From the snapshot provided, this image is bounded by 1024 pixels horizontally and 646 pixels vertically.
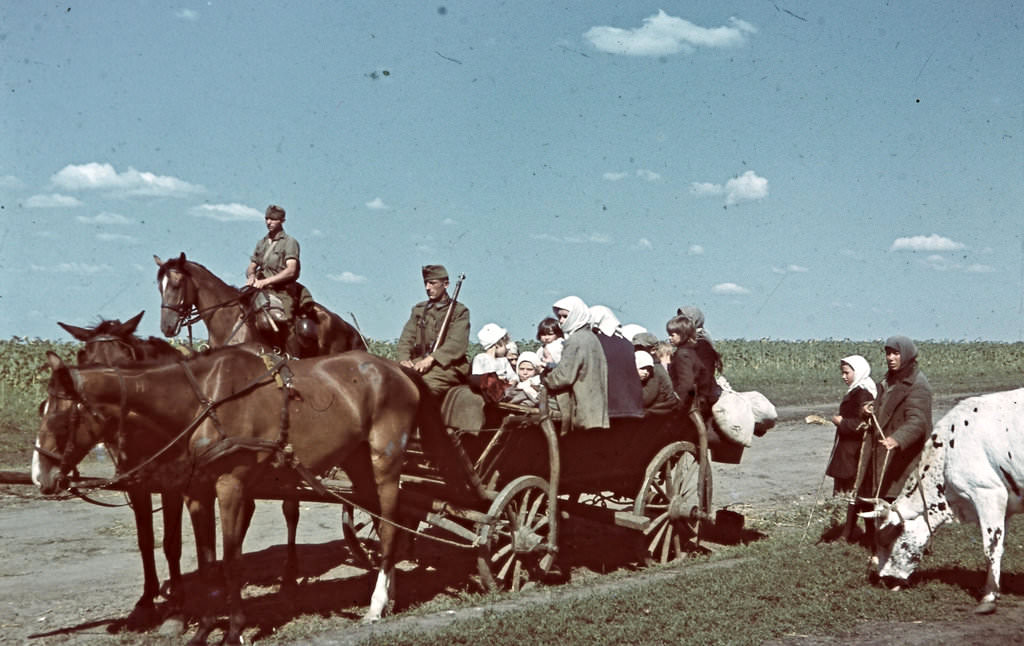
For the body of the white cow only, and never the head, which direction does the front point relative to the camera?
to the viewer's left

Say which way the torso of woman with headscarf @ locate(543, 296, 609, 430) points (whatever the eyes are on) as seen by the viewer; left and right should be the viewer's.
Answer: facing to the left of the viewer

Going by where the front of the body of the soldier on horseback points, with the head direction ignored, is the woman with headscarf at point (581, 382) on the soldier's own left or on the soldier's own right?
on the soldier's own left

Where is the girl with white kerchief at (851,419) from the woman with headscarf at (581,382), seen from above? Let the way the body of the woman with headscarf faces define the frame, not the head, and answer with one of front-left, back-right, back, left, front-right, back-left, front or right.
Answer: back-right

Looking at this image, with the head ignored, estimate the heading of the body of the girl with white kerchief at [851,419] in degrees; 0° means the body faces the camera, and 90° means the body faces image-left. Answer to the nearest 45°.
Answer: approximately 90°

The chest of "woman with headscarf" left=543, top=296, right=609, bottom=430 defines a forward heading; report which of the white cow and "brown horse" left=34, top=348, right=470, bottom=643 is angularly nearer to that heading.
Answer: the brown horse

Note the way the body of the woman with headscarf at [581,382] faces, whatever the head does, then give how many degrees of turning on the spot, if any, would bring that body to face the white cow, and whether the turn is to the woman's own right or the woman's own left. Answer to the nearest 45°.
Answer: approximately 180°

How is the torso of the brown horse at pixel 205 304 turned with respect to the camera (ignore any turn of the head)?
to the viewer's left

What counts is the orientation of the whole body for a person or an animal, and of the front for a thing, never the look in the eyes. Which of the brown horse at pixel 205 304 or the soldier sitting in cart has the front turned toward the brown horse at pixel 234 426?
the soldier sitting in cart
